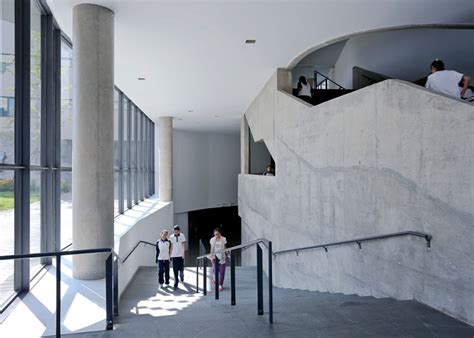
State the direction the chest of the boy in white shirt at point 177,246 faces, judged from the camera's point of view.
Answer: toward the camera

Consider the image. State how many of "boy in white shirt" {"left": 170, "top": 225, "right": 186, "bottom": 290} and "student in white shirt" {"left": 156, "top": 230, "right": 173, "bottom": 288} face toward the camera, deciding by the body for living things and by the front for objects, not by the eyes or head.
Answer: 2

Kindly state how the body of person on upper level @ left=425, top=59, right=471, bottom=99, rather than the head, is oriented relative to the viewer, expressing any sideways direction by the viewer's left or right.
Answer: facing away from the viewer and to the left of the viewer

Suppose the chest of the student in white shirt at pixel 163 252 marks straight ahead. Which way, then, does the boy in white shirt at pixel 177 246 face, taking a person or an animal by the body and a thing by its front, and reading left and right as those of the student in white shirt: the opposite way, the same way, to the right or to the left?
the same way

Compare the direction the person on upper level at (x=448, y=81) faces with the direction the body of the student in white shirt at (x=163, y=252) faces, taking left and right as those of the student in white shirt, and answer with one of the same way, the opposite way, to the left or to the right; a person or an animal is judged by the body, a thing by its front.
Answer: the opposite way

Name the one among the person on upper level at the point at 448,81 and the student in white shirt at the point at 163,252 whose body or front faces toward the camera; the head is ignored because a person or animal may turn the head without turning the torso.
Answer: the student in white shirt

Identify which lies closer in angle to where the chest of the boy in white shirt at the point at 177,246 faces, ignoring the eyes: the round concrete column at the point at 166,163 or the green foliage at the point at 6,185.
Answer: the green foliage

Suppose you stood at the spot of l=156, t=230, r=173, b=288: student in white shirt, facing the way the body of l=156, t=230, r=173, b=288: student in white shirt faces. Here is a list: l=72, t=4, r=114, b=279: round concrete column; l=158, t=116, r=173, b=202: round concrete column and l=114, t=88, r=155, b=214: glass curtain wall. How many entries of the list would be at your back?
2

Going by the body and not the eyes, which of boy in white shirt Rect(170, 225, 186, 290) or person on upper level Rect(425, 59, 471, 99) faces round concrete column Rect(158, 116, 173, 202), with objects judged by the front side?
the person on upper level

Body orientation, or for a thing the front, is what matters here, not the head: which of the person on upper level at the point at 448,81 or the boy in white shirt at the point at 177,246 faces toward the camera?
the boy in white shirt

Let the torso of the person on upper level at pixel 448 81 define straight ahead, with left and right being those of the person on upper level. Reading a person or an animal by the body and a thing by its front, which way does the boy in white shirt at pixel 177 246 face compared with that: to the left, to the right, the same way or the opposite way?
the opposite way
